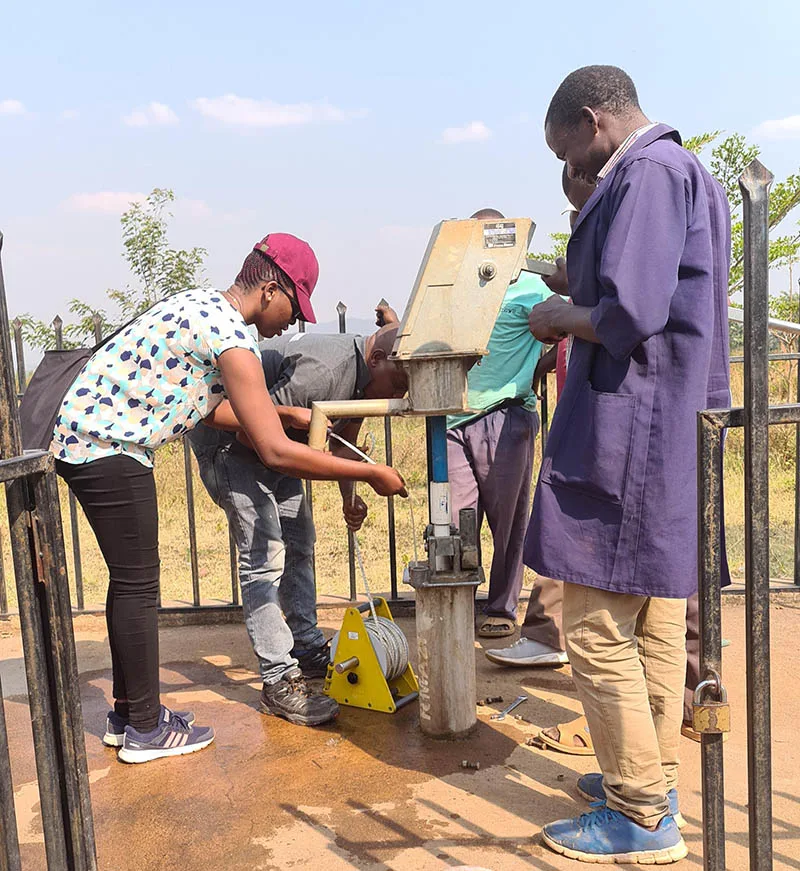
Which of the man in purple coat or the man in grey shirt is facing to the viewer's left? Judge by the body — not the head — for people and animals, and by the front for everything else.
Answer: the man in purple coat

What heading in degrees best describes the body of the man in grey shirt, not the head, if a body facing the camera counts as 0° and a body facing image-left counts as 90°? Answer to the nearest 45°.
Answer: approximately 270°

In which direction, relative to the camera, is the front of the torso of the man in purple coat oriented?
to the viewer's left

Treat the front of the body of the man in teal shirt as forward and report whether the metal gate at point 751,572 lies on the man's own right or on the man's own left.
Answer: on the man's own left

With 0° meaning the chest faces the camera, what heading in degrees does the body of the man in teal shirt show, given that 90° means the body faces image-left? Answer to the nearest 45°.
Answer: approximately 45°

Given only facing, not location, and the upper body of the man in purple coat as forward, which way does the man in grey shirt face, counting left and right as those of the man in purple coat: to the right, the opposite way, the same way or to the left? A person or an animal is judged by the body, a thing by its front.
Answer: the opposite way

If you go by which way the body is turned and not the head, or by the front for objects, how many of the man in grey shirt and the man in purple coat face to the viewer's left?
1

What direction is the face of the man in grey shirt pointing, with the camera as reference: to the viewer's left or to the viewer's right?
to the viewer's right

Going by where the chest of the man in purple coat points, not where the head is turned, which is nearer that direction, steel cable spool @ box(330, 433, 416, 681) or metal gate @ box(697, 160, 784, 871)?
the steel cable spool

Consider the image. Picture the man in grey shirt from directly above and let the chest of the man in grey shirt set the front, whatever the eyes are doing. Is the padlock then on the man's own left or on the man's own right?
on the man's own right
